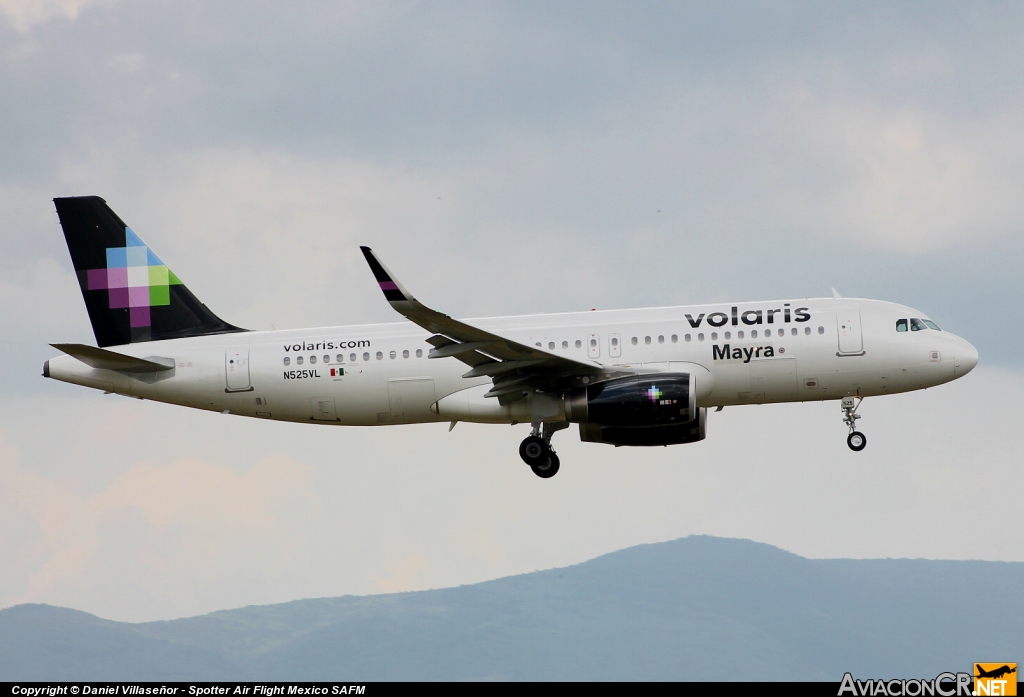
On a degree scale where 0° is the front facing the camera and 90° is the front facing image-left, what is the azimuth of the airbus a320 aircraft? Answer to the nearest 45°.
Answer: approximately 270°
